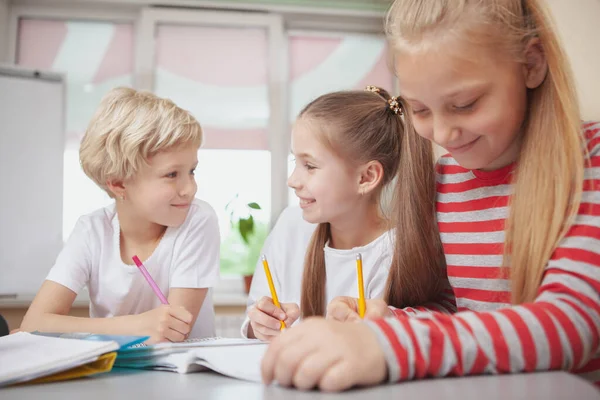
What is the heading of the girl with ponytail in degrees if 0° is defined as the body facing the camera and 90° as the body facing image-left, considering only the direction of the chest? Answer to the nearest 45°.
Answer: approximately 45°

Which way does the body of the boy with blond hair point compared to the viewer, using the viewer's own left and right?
facing the viewer and to the right of the viewer

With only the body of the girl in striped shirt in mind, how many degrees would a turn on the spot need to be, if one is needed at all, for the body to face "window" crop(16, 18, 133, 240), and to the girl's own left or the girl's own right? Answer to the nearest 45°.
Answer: approximately 90° to the girl's own right

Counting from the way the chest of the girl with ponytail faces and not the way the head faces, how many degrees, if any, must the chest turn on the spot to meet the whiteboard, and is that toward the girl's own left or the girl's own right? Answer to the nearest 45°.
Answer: approximately 90° to the girl's own right

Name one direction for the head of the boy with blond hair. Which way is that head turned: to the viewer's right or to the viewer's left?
to the viewer's right

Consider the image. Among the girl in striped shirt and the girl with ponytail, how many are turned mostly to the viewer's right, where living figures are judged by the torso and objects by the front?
0

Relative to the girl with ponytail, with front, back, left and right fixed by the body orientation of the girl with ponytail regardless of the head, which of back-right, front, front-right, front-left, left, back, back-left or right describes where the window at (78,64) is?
right

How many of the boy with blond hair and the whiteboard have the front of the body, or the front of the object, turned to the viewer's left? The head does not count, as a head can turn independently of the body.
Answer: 0

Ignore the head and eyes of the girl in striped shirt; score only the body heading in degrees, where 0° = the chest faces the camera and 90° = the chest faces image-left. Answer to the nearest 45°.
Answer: approximately 45°

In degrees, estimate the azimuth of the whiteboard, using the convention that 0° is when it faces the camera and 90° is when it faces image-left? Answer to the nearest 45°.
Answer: approximately 315°
